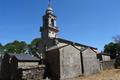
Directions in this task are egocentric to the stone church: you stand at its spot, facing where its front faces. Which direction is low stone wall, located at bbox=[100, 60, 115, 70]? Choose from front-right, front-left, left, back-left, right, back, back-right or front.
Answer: back
